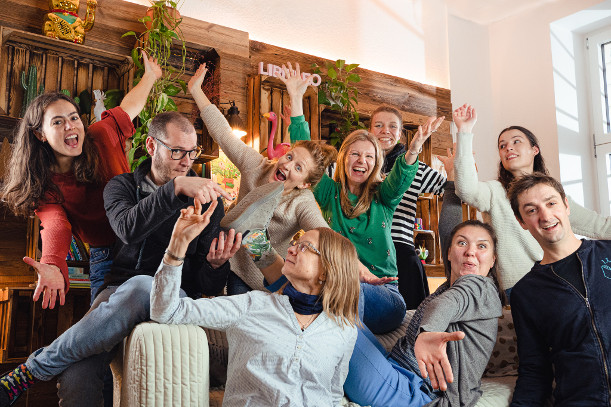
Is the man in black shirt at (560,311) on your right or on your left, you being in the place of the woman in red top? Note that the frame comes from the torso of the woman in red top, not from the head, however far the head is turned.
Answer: on your left

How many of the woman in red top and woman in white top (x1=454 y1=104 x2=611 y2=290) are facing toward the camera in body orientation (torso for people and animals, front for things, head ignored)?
2

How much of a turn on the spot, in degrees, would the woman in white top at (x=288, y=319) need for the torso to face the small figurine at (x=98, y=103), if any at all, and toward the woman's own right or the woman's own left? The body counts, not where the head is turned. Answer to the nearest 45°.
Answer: approximately 135° to the woman's own right

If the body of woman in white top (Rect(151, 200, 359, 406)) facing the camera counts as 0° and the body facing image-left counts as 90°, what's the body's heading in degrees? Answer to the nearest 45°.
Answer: approximately 0°
